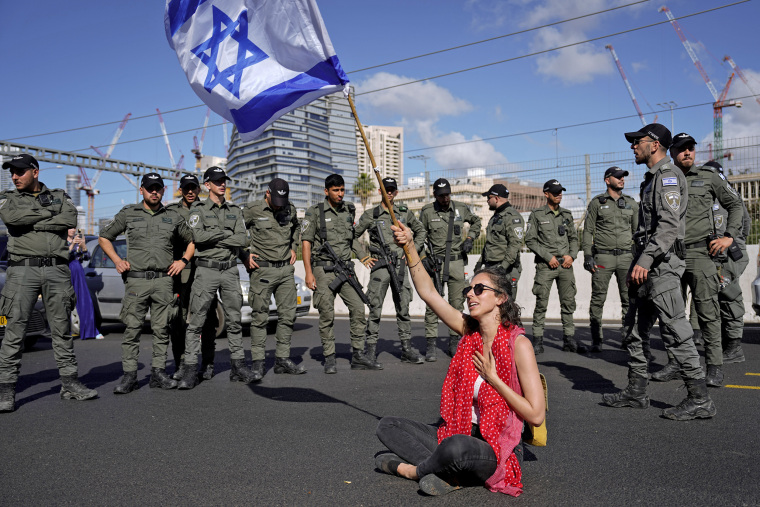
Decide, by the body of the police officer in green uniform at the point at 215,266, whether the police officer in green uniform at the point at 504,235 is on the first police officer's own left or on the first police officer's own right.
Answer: on the first police officer's own left

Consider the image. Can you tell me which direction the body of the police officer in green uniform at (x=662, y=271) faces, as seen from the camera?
to the viewer's left

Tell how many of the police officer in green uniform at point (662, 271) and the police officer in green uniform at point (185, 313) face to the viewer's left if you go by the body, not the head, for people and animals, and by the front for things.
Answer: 1

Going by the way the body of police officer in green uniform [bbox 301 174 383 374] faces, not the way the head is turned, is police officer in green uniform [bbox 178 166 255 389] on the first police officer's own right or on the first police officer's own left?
on the first police officer's own right

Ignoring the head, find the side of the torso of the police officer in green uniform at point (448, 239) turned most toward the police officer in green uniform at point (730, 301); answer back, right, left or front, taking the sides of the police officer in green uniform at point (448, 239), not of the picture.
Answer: left

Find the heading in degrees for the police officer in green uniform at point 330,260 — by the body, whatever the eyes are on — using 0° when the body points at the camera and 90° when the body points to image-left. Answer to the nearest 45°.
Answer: approximately 315°

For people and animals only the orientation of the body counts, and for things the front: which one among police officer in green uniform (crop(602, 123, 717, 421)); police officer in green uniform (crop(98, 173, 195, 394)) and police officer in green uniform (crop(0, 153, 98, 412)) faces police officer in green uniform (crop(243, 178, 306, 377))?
police officer in green uniform (crop(602, 123, 717, 421))

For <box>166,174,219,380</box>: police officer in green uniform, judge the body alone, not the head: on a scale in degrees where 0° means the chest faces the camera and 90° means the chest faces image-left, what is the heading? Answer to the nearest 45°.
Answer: approximately 0°

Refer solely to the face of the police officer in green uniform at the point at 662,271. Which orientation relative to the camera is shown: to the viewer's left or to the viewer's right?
to the viewer's left

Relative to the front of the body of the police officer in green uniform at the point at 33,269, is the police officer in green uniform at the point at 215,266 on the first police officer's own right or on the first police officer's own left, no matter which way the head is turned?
on the first police officer's own left
